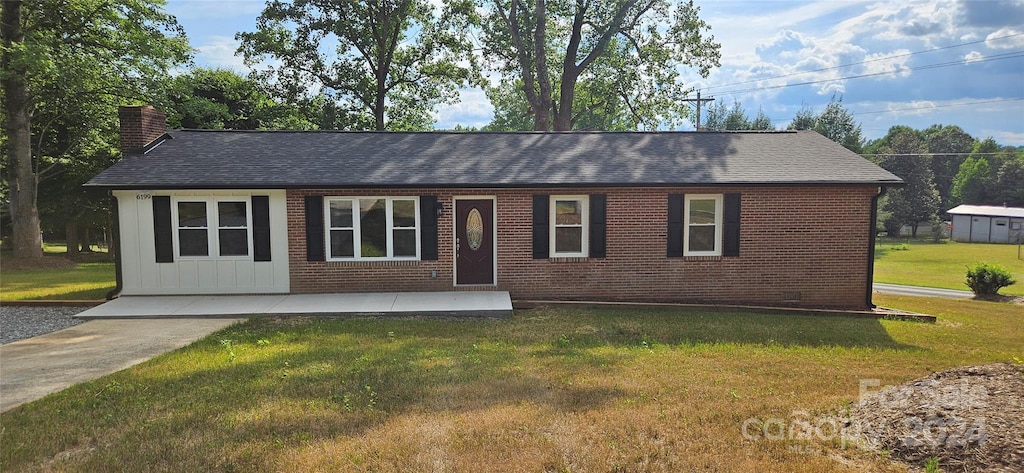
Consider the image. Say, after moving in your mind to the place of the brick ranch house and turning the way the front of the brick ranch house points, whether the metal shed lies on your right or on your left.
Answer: on your left

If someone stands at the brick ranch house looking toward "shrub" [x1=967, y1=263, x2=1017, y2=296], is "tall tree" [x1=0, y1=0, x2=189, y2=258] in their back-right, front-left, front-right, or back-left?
back-left

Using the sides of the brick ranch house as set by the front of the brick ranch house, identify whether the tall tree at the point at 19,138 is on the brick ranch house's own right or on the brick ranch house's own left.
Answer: on the brick ranch house's own right

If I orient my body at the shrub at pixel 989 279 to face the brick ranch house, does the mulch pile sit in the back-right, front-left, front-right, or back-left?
front-left

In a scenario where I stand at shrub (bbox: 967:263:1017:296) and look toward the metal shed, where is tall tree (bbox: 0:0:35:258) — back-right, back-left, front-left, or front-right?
back-left

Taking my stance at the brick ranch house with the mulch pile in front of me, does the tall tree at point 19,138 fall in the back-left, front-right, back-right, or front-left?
back-right

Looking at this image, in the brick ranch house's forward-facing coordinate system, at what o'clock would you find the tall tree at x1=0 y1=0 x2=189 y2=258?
The tall tree is roughly at 4 o'clock from the brick ranch house.

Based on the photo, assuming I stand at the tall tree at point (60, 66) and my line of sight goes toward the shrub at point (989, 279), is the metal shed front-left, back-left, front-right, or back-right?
front-left

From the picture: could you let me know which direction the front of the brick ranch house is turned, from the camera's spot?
facing the viewer

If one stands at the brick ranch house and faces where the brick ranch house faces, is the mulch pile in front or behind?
in front

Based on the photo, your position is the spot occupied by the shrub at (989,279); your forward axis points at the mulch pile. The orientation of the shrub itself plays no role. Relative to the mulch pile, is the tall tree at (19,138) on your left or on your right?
right

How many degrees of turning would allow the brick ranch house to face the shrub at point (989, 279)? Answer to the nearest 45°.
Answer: approximately 90° to its left
